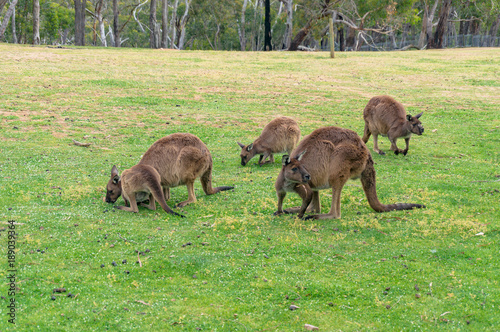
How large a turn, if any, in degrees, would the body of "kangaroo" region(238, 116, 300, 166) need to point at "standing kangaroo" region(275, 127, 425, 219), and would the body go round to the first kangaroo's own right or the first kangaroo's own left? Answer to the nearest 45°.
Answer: approximately 90° to the first kangaroo's own left

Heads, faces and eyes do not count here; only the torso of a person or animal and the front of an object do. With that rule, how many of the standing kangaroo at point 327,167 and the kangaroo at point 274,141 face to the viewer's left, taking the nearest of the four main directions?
2

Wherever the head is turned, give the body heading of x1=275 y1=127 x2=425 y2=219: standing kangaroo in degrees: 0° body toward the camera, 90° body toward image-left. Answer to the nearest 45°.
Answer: approximately 90°

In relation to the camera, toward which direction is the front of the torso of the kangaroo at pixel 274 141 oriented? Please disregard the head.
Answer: to the viewer's left

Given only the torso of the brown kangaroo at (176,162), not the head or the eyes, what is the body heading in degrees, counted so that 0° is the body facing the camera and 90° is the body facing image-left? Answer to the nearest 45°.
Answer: approximately 90°

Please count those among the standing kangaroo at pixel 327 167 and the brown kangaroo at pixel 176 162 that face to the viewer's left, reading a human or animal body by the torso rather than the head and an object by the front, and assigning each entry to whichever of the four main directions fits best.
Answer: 2

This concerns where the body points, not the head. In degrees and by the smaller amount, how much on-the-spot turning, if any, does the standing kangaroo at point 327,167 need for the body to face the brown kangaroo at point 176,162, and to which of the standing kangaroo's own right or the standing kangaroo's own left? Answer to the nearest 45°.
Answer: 0° — it already faces it

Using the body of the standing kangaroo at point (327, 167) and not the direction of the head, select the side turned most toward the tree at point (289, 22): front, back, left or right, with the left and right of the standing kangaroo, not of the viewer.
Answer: right

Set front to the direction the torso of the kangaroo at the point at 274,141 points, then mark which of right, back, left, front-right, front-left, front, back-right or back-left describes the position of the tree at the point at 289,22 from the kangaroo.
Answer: right

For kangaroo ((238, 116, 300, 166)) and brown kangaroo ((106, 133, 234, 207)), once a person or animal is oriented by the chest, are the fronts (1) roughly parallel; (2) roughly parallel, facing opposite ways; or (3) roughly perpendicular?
roughly parallel
